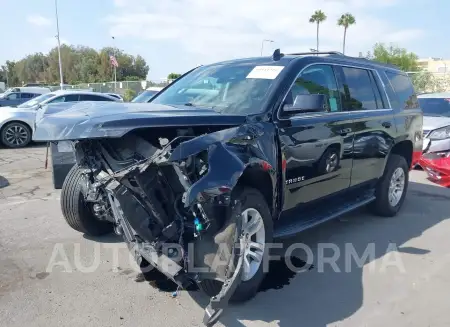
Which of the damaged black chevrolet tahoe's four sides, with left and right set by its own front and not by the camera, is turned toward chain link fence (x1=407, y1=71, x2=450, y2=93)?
back

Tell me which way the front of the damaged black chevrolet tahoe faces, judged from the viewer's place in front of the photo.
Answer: facing the viewer and to the left of the viewer
